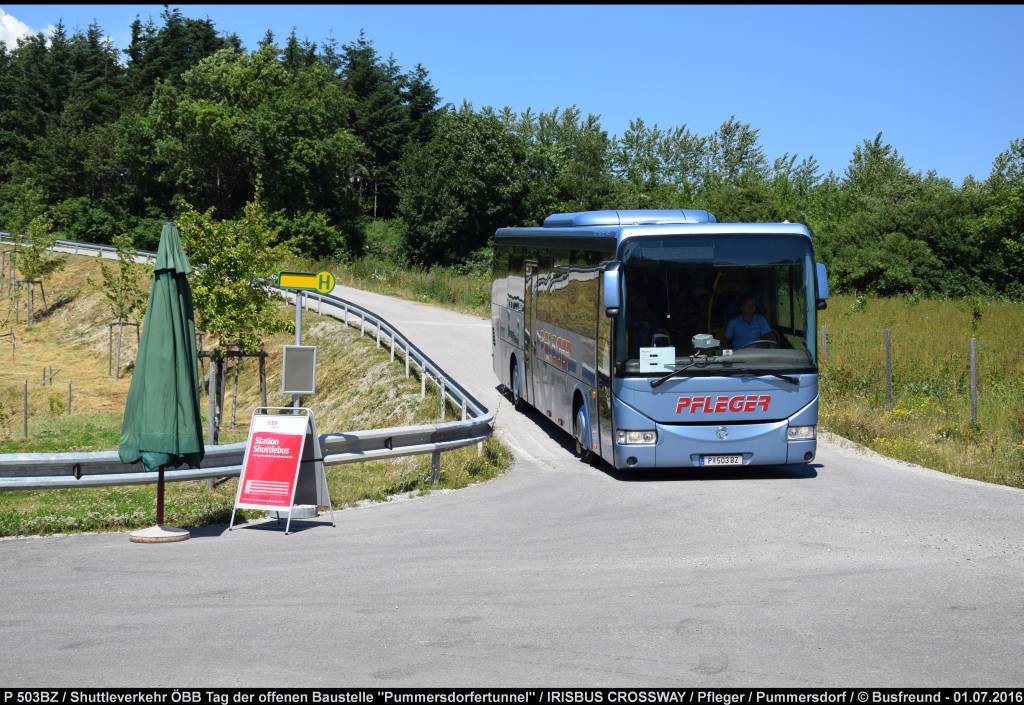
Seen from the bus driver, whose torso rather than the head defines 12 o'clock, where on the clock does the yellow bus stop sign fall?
The yellow bus stop sign is roughly at 2 o'clock from the bus driver.

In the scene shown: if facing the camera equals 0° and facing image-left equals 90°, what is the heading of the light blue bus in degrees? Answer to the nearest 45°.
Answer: approximately 315°

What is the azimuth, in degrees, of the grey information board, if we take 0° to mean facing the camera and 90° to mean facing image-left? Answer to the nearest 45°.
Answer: approximately 0°

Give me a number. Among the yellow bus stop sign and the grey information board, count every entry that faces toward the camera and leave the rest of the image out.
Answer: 2

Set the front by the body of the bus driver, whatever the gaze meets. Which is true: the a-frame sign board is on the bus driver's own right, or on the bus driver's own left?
on the bus driver's own right

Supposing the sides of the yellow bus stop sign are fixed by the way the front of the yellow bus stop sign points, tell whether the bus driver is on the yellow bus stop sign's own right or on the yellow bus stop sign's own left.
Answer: on the yellow bus stop sign's own left

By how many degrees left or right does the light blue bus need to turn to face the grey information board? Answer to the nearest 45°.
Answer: approximately 90° to its right

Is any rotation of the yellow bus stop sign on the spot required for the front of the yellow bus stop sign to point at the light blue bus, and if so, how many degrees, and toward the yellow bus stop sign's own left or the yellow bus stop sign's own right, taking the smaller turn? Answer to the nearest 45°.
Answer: approximately 90° to the yellow bus stop sign's own left

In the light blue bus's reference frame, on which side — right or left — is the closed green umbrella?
on its right
